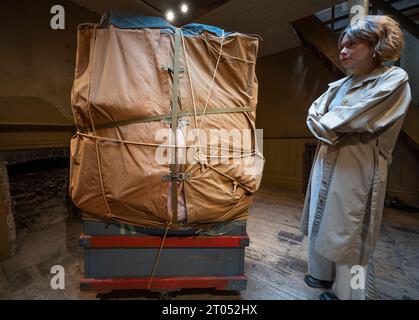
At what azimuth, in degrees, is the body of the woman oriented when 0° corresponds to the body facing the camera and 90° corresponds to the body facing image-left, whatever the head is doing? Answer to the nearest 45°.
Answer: approximately 45°

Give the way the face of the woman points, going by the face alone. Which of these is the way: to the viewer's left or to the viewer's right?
to the viewer's left

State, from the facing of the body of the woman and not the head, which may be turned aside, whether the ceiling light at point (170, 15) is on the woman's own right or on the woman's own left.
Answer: on the woman's own right

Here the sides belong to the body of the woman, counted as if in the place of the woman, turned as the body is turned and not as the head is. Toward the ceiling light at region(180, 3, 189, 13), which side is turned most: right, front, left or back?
right
